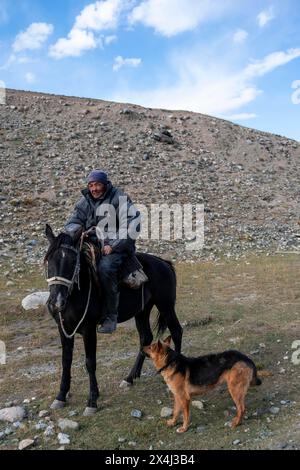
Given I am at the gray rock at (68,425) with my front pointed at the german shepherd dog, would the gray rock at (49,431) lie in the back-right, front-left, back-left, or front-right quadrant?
back-right

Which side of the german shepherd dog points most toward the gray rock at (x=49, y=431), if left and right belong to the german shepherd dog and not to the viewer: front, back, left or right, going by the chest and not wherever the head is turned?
front

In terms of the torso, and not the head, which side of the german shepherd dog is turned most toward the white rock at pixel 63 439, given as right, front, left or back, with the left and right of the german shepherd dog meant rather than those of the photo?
front

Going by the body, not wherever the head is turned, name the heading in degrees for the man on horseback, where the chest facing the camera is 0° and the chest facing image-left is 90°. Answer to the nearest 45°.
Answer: approximately 45°

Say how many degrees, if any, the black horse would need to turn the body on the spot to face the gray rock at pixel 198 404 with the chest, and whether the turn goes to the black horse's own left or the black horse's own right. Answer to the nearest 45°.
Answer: approximately 135° to the black horse's own left

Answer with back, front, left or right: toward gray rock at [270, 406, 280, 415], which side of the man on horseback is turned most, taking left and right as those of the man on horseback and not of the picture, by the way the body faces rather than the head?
left

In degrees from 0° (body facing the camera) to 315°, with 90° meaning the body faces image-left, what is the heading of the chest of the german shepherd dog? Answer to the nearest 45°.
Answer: approximately 90°

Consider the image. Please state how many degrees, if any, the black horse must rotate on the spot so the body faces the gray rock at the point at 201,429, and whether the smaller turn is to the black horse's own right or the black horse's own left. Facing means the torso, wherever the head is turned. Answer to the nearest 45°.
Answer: approximately 90° to the black horse's own left

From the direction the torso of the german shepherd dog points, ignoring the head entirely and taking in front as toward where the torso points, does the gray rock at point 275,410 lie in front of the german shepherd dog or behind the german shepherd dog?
behind

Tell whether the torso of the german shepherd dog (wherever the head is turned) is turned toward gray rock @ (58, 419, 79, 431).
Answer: yes

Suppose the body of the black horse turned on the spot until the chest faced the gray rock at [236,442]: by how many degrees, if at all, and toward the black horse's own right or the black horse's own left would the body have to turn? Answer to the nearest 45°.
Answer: approximately 90° to the black horse's own left

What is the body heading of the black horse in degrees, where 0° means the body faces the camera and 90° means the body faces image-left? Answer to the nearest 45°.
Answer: approximately 45°
